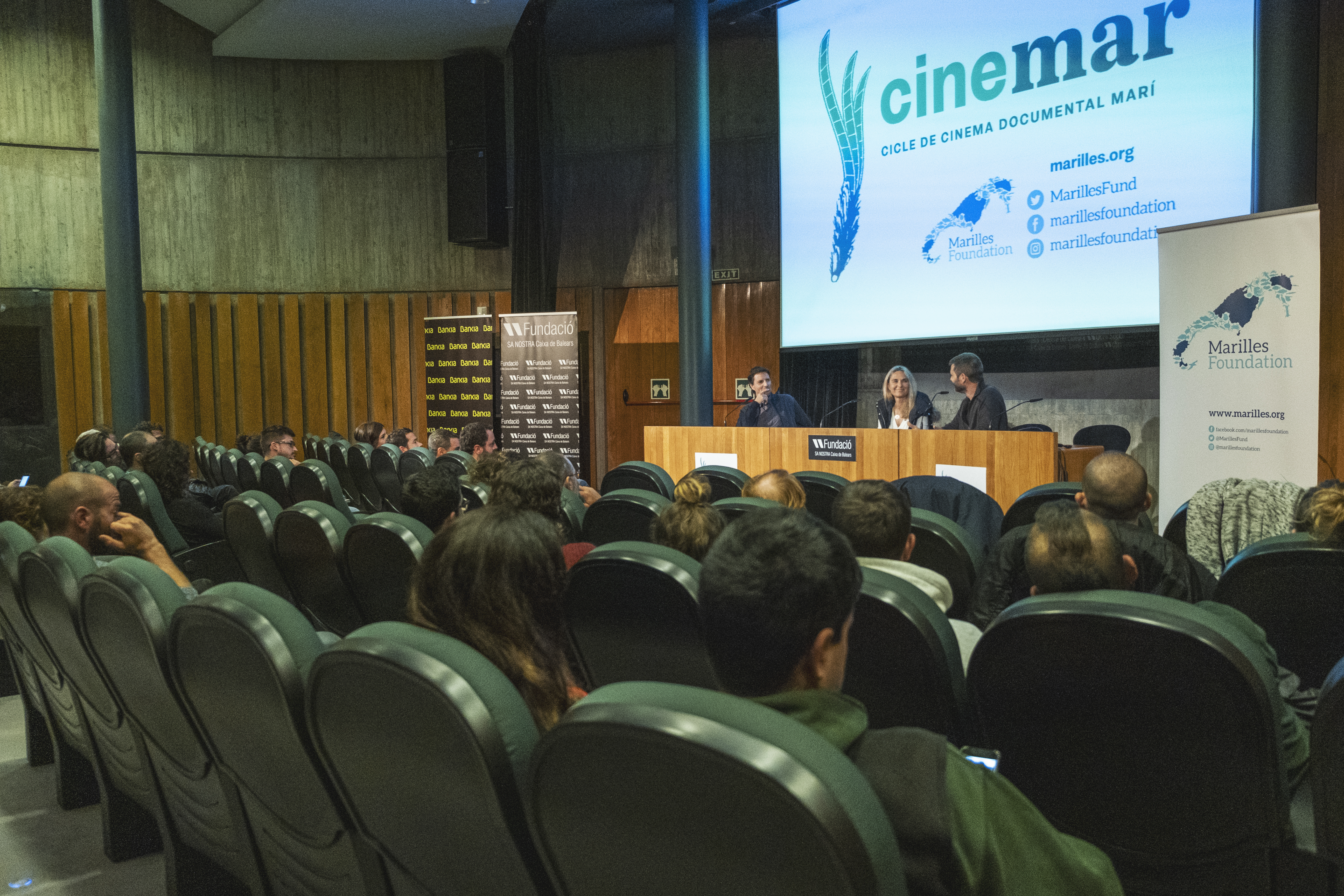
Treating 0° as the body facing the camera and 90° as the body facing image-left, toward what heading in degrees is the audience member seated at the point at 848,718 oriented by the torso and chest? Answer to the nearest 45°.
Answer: approximately 225°

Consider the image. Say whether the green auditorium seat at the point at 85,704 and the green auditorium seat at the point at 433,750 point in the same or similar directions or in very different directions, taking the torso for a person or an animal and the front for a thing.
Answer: same or similar directions

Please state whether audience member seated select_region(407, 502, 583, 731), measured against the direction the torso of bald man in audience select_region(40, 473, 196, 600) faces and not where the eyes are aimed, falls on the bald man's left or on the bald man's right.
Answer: on the bald man's right

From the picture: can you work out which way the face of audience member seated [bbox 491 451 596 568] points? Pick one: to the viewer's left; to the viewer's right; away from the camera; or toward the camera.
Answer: away from the camera

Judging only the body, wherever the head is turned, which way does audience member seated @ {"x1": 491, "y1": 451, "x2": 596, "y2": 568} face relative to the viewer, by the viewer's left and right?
facing away from the viewer and to the right of the viewer

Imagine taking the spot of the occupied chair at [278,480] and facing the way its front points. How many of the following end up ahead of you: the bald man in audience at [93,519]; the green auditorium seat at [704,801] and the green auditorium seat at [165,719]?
0

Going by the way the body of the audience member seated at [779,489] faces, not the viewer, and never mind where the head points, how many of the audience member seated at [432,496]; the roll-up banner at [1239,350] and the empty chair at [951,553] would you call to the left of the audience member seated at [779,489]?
1

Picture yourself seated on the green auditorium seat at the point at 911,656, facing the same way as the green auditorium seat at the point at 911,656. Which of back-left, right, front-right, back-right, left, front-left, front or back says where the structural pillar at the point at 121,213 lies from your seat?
left

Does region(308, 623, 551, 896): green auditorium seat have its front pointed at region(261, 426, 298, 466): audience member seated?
no

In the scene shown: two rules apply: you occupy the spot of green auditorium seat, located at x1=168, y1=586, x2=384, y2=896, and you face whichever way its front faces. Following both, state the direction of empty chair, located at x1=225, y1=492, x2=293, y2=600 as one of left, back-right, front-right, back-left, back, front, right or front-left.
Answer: front-left

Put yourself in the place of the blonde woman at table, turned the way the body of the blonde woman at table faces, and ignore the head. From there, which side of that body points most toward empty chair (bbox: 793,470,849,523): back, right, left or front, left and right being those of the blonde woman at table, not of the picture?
front

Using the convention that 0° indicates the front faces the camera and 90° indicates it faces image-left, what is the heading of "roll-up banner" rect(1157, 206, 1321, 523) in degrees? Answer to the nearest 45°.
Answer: approximately 45°

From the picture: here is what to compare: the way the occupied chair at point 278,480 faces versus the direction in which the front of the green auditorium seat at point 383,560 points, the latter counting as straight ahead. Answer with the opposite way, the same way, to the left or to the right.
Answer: the same way

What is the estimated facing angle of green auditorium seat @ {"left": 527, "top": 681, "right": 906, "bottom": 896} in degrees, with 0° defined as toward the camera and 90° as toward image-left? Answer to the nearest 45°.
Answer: approximately 225°

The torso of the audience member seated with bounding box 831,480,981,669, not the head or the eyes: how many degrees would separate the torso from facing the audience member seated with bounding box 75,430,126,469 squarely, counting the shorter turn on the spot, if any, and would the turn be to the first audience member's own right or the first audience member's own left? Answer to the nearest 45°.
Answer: approximately 45° to the first audience member's own left

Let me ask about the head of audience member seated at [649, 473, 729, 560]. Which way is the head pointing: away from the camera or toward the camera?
away from the camera

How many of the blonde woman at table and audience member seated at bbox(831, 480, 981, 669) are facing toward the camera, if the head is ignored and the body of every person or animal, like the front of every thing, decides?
1

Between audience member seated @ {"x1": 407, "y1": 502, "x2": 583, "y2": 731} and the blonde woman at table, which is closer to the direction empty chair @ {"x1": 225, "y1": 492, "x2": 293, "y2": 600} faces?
the blonde woman at table

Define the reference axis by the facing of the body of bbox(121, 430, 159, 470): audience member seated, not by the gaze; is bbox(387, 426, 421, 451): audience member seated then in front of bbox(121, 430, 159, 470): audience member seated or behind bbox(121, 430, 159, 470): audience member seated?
in front

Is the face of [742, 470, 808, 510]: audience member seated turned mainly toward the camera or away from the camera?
away from the camera

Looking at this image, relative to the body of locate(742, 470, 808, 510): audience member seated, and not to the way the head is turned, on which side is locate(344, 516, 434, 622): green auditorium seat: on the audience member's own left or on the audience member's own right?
on the audience member's own left

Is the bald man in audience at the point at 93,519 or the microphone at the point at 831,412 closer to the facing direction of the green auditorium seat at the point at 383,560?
the microphone
